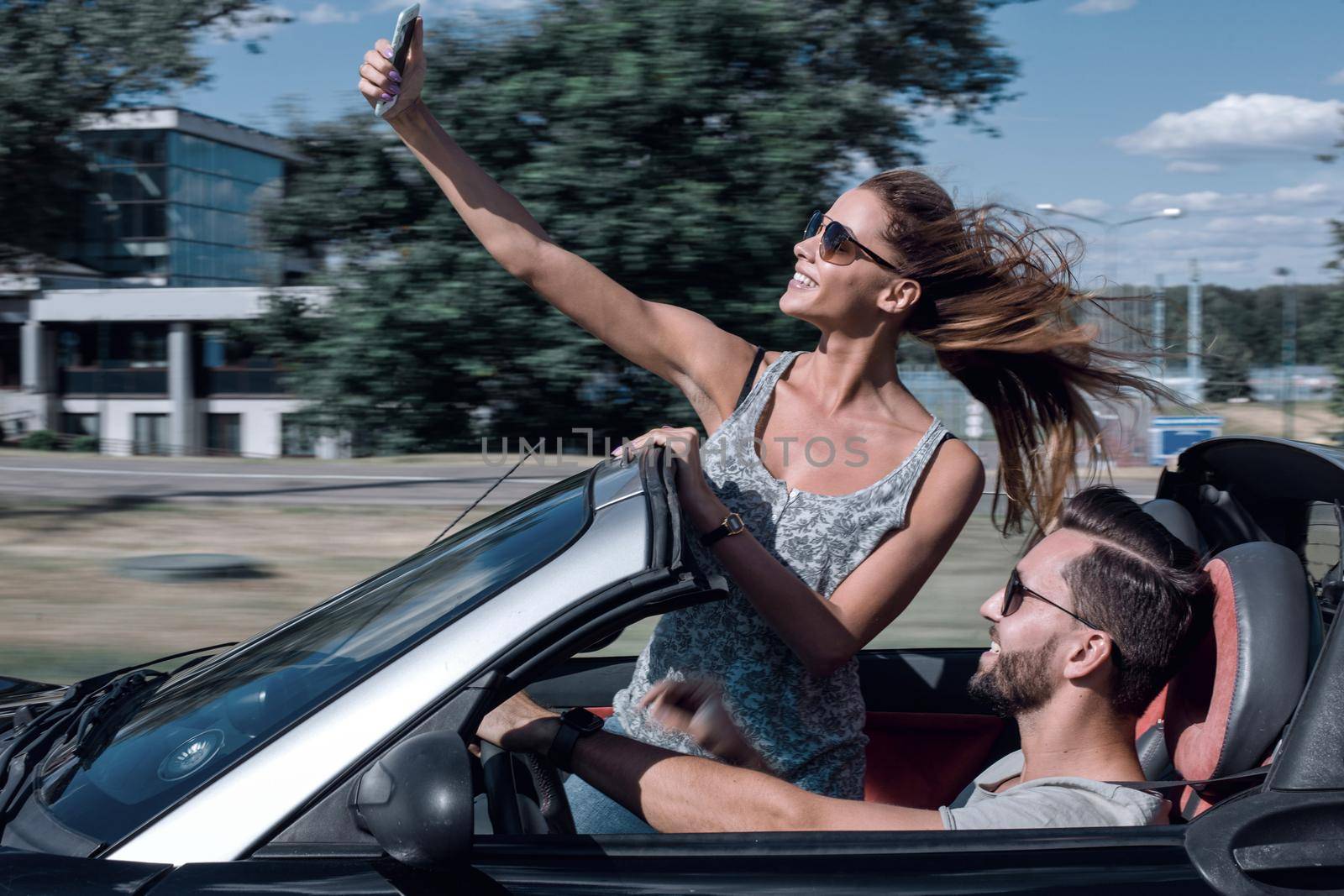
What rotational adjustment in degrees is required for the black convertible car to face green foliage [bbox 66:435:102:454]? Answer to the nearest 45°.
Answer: approximately 45° to its right

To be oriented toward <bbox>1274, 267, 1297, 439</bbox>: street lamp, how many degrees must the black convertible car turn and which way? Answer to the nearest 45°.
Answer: approximately 135° to its right

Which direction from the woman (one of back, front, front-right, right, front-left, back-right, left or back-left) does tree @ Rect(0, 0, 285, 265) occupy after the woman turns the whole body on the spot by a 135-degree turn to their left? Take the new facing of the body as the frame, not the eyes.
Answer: back-left

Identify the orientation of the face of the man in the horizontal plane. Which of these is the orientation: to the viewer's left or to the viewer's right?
to the viewer's left

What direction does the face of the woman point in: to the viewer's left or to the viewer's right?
to the viewer's left

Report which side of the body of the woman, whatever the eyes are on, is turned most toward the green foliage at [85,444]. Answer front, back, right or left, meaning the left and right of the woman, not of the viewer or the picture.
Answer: right

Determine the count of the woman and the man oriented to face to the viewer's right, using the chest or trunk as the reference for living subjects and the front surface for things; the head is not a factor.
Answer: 0

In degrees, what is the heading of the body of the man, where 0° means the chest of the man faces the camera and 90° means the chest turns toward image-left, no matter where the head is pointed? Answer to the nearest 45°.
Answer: approximately 90°

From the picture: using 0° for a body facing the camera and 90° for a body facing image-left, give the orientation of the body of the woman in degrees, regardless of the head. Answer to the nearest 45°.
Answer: approximately 45°

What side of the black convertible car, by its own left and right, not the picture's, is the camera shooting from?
left

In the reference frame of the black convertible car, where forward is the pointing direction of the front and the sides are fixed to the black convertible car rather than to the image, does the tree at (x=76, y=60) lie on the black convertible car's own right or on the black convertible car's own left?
on the black convertible car's own right
